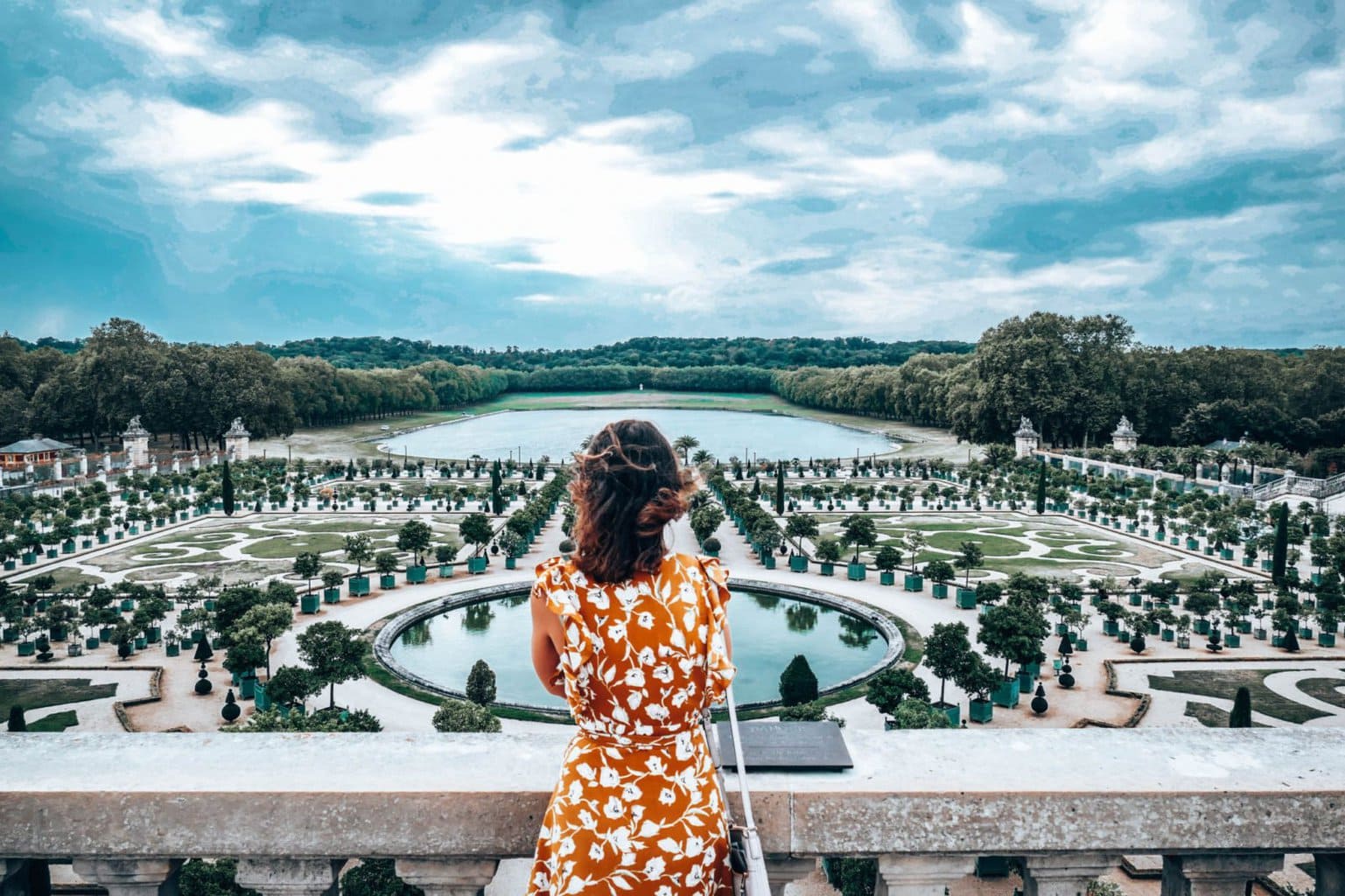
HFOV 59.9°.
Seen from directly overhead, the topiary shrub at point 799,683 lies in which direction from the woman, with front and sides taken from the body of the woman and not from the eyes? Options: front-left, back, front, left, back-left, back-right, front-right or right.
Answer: front

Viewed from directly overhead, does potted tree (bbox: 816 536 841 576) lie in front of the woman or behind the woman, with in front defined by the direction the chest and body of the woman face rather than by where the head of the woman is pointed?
in front

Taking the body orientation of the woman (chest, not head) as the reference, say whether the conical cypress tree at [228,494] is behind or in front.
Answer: in front

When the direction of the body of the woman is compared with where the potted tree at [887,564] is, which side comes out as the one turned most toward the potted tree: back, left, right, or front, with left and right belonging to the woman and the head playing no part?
front

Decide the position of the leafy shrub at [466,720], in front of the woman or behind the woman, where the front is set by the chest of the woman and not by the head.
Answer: in front

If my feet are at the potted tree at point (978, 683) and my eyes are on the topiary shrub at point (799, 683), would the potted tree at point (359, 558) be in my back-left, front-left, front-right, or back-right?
front-right

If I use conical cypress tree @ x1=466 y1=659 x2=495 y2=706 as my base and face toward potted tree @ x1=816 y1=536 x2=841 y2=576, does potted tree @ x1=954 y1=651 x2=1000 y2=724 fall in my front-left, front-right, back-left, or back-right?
front-right

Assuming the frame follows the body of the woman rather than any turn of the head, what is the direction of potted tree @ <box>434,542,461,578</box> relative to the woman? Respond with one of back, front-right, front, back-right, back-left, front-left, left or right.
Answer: front

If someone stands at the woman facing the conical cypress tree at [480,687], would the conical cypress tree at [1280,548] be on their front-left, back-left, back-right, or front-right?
front-right

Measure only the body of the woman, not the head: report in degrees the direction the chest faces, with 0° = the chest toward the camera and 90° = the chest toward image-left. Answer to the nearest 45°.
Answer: approximately 180°

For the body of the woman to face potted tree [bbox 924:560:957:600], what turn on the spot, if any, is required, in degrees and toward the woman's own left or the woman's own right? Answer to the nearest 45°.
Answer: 0° — they already face it

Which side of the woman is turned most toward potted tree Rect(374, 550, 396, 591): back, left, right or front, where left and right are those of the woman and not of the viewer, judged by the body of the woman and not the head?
front

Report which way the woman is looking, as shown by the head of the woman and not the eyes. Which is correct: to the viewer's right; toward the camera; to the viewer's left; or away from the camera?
away from the camera

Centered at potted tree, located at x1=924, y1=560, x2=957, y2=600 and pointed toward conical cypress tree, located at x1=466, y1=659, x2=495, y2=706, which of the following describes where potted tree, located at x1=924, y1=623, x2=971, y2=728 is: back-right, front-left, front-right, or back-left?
front-left

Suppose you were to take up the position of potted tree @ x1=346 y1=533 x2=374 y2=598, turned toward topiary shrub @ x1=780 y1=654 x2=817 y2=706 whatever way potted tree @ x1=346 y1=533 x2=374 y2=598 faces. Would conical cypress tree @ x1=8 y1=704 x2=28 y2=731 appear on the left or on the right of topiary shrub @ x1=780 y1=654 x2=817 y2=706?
right
